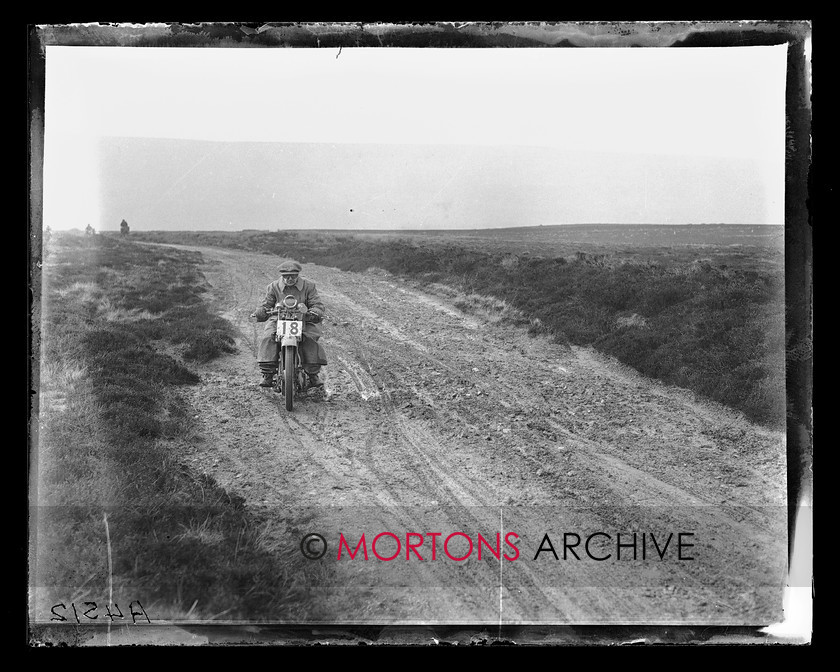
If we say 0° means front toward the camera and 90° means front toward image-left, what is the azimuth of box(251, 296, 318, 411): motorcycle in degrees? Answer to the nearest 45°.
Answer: approximately 0°

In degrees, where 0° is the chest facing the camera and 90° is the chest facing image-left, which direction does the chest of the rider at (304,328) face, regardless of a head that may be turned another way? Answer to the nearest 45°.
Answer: approximately 0°
